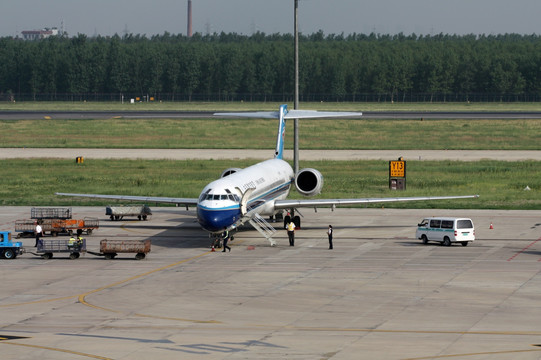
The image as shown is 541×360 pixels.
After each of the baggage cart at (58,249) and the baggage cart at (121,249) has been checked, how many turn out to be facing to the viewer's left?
2

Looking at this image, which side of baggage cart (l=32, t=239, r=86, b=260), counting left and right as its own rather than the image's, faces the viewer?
left

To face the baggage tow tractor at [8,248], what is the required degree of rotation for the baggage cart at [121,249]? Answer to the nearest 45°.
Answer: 0° — it already faces it

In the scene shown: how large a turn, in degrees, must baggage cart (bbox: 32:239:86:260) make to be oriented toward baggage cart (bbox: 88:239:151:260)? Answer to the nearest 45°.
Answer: approximately 180°

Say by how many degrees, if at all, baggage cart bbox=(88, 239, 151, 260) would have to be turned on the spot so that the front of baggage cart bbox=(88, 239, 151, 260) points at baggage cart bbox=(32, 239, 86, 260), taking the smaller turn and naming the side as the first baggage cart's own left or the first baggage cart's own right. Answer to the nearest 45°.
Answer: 0° — it already faces it

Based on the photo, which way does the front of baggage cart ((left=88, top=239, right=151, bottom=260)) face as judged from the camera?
facing to the left of the viewer

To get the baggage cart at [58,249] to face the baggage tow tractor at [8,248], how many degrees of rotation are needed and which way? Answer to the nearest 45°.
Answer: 0° — it already faces it
